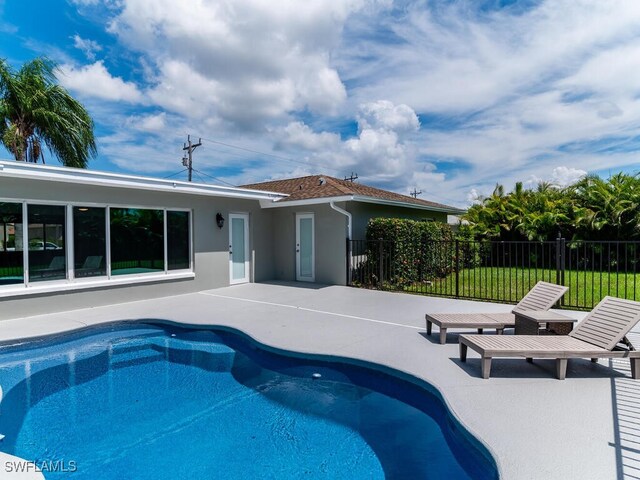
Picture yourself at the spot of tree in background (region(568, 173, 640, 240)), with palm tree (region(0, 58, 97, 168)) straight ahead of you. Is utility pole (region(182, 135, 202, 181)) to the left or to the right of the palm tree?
right

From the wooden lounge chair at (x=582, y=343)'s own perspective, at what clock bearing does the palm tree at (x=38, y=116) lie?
The palm tree is roughly at 12 o'clock from the wooden lounge chair.

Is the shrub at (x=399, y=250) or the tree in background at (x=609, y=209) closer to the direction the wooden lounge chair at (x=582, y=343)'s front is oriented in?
the shrub

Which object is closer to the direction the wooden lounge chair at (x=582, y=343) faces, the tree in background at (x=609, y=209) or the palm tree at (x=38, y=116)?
the palm tree

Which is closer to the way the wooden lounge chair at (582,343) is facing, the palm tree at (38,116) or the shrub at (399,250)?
the palm tree

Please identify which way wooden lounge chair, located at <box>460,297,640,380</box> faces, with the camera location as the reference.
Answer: facing to the left of the viewer

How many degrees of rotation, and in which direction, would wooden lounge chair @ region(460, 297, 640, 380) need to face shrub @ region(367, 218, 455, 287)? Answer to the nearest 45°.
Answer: approximately 45° to its right

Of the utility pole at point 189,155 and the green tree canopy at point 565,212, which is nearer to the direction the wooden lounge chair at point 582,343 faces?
the utility pole

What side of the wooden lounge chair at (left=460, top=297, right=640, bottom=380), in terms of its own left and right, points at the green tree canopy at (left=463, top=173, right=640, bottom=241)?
right

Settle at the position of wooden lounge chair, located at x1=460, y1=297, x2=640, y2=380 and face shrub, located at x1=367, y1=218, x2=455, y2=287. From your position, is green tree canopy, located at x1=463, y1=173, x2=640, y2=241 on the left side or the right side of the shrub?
right

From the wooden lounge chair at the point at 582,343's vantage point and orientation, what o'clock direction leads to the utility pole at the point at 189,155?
The utility pole is roughly at 1 o'clock from the wooden lounge chair.

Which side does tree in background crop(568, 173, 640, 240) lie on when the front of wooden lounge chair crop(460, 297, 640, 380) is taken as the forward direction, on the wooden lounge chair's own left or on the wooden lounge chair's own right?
on the wooden lounge chair's own right

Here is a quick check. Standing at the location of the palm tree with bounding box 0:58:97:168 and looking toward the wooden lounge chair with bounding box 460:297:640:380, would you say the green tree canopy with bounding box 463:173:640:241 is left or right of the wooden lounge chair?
left
